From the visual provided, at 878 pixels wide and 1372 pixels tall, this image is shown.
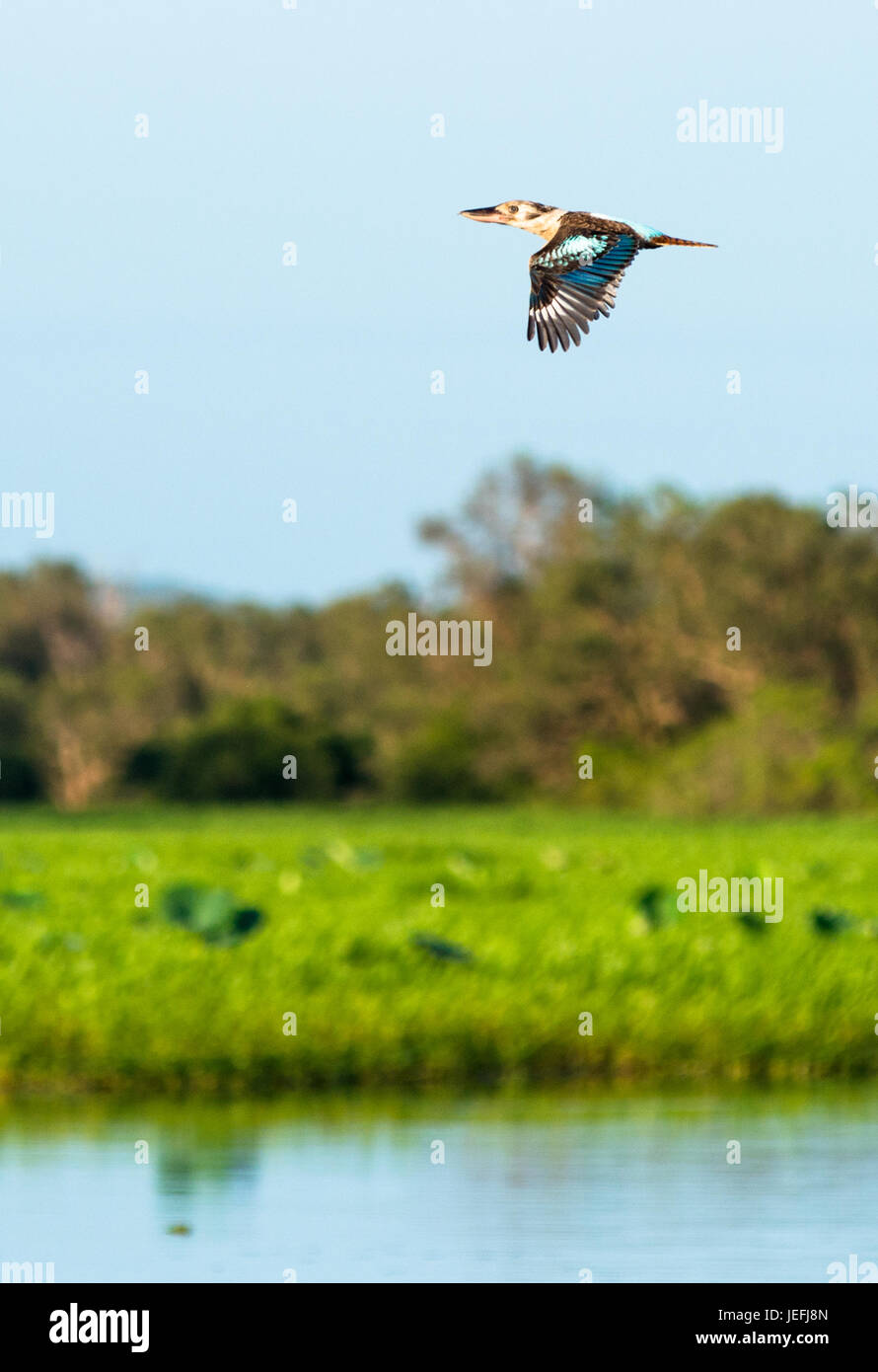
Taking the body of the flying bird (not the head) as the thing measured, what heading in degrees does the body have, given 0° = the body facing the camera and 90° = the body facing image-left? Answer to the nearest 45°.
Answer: approximately 90°
